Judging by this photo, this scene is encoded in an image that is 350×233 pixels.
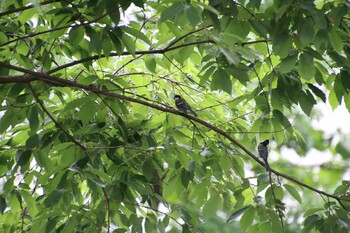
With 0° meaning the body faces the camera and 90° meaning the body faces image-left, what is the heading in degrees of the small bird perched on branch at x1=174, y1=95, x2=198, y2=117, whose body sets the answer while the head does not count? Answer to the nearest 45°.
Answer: approximately 90°
